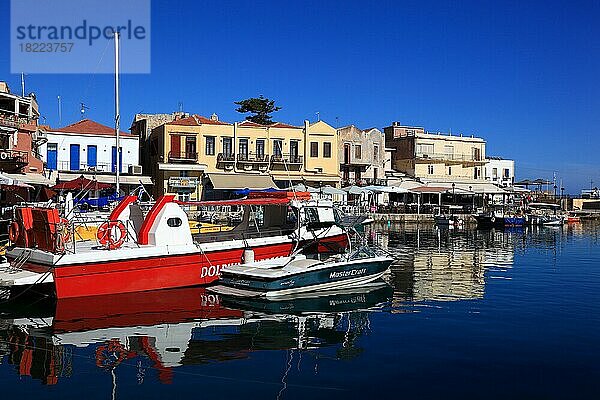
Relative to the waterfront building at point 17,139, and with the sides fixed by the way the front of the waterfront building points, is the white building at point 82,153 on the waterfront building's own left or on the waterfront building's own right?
on the waterfront building's own left

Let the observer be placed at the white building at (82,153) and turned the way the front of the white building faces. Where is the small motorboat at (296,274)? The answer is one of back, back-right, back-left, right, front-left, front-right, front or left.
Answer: front

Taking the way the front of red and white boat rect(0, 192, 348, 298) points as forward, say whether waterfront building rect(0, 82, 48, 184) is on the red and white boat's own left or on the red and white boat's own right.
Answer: on the red and white boat's own left

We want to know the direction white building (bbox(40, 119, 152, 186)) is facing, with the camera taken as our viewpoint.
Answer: facing the viewer

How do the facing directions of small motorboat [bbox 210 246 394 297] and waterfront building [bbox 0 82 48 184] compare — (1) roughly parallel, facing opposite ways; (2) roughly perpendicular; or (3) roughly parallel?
roughly perpendicular

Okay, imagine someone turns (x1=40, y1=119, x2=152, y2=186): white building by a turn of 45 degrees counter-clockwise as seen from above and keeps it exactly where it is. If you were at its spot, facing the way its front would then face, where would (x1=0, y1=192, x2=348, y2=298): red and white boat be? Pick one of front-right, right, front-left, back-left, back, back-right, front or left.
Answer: front-right

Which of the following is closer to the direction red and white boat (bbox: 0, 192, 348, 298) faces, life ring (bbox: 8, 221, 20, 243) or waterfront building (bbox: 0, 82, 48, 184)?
the waterfront building

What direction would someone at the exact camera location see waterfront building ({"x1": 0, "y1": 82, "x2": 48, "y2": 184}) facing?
facing the viewer and to the right of the viewer

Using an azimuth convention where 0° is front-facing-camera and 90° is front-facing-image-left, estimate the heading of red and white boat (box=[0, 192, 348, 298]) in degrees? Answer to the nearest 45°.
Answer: approximately 225°

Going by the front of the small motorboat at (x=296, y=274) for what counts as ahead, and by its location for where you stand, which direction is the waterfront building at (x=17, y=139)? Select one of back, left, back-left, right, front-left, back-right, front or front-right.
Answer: left

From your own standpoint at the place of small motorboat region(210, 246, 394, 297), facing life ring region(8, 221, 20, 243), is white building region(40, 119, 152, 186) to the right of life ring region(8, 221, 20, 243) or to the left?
right

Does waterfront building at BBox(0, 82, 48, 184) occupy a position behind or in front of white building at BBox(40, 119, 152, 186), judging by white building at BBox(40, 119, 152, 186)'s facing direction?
in front

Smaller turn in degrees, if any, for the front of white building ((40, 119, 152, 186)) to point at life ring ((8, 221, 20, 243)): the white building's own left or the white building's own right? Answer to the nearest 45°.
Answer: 0° — it already faces it

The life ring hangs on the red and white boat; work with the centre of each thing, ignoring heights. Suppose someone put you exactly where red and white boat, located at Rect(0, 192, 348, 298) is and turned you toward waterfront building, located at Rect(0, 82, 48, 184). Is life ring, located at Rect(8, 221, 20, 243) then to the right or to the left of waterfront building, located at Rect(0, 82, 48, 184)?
left

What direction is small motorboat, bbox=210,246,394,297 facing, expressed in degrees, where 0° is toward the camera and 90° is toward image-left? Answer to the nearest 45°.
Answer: approximately 225°

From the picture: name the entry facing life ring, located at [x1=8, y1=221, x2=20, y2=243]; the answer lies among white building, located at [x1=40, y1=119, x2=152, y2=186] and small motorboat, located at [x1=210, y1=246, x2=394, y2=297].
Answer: the white building

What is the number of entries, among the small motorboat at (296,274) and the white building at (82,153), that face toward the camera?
1

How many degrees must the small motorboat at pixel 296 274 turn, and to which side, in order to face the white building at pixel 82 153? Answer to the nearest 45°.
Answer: approximately 90° to its left
